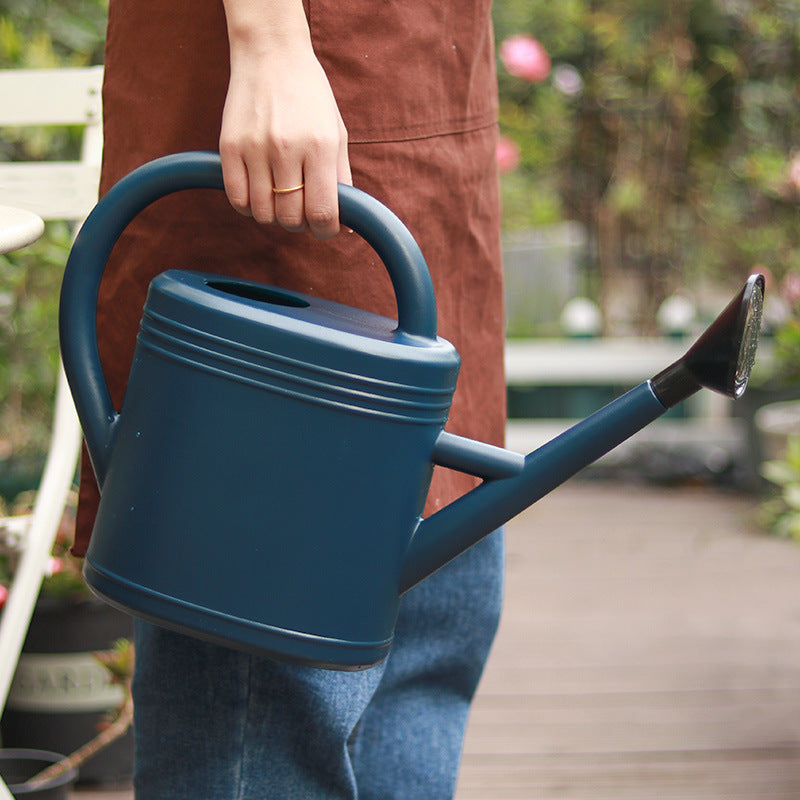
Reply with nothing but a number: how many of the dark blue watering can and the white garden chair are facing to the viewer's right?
1

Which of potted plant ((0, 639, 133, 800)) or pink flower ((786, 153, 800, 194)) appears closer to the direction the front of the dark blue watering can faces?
the pink flower

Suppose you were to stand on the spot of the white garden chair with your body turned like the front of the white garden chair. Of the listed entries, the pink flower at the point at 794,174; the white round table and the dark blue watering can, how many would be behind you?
1

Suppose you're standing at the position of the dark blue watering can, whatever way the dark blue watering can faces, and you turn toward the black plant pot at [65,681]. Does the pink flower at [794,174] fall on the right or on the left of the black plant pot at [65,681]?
right

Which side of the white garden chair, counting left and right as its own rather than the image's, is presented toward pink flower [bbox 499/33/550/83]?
back

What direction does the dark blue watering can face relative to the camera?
to the viewer's right

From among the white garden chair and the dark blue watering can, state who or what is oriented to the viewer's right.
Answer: the dark blue watering can
